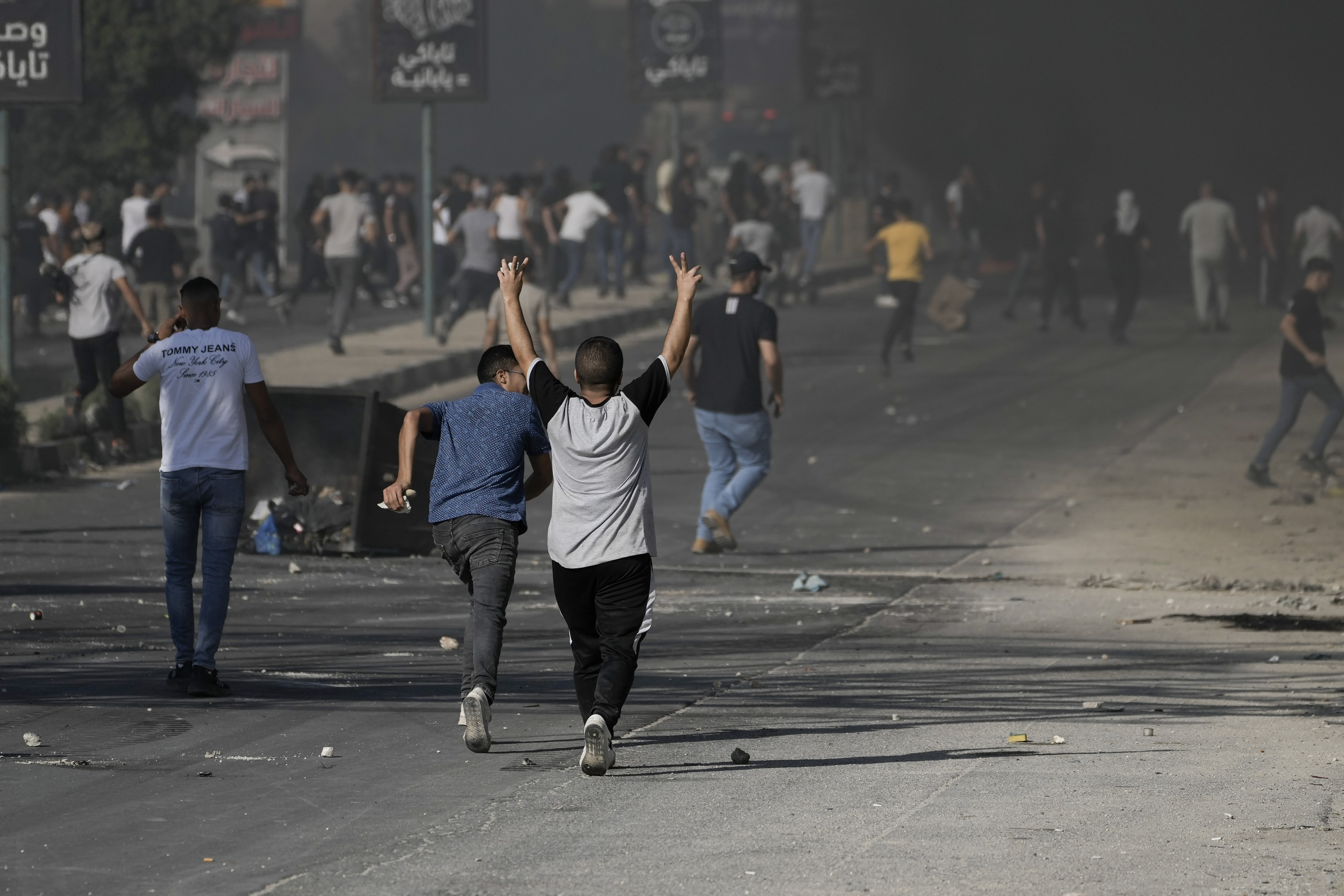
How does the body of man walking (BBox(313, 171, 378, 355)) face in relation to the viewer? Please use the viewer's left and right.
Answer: facing away from the viewer

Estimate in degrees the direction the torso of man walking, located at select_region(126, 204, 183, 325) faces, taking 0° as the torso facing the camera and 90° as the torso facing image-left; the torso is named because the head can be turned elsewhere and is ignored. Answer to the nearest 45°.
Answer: approximately 180°

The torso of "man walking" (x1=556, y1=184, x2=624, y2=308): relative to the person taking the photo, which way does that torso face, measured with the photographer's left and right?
facing away from the viewer and to the right of the viewer

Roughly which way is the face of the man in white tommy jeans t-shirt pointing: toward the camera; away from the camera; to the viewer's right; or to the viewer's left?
away from the camera

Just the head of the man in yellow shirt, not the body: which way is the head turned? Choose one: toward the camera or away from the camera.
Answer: away from the camera

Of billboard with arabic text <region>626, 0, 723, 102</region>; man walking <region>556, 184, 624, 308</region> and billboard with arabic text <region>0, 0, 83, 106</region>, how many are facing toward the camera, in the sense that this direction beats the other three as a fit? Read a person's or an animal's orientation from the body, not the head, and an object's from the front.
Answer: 2

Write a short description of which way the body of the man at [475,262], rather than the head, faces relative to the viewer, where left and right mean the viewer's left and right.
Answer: facing away from the viewer and to the right of the viewer

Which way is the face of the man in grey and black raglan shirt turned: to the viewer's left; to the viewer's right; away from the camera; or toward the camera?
away from the camera

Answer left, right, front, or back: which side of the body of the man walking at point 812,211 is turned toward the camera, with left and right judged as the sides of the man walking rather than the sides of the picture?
back

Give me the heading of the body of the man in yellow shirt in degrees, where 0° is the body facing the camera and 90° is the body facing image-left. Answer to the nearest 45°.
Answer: approximately 180°

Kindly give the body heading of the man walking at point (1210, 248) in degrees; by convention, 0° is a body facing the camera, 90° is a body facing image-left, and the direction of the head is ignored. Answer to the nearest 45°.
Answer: approximately 180°

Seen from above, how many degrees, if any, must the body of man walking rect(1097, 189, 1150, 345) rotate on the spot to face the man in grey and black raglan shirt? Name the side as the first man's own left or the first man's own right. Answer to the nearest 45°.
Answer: approximately 180°

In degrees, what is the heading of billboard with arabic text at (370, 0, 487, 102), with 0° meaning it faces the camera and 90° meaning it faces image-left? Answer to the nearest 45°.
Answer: approximately 0°

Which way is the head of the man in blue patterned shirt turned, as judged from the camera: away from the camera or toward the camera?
away from the camera
